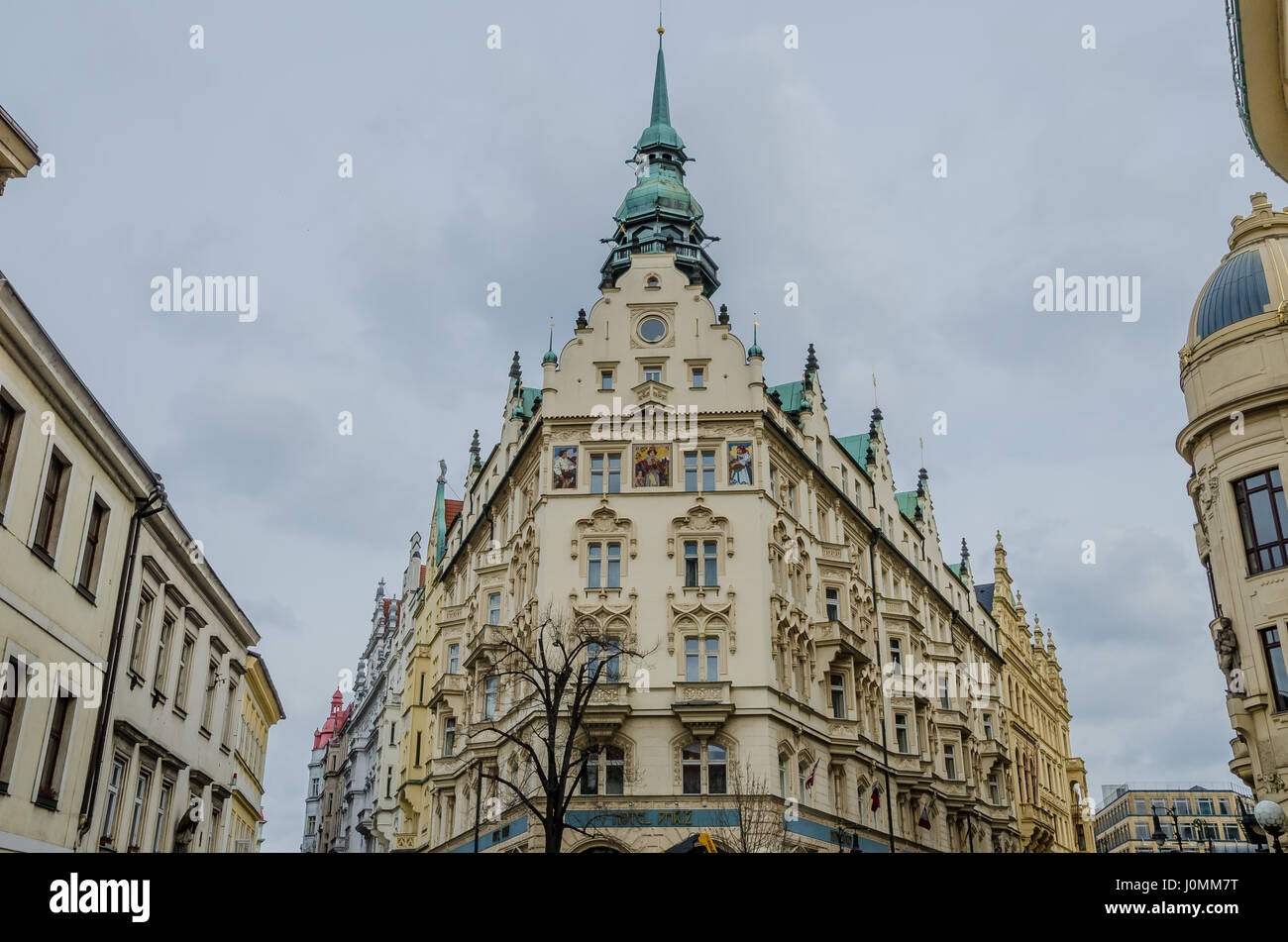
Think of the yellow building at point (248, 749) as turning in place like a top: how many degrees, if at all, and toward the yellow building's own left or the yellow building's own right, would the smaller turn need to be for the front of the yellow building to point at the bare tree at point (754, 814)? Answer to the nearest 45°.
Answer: approximately 45° to the yellow building's own right

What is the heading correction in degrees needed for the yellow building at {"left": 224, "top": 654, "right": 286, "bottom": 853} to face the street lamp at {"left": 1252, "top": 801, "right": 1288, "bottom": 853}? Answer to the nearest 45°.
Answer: approximately 45° to its right

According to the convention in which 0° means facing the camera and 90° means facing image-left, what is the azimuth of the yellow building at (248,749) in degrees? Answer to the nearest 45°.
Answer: approximately 270°

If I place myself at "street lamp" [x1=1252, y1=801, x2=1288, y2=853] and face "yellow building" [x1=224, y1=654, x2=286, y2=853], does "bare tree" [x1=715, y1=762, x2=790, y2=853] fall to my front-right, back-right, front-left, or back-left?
front-right

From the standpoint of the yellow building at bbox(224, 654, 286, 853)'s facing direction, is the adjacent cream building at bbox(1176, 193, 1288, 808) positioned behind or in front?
in front

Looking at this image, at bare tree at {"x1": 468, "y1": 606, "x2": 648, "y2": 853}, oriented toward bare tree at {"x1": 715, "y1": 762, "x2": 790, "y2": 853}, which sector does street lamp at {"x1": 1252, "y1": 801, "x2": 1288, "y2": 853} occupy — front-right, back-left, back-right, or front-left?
front-right

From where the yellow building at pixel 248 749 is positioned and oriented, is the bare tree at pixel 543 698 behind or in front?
in front
